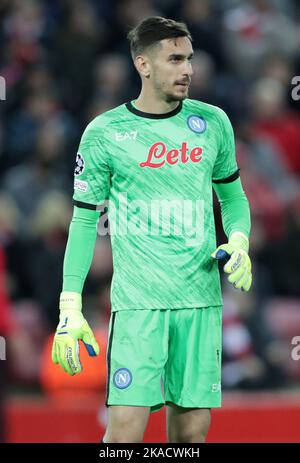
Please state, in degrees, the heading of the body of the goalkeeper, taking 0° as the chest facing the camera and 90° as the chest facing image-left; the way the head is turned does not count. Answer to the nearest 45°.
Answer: approximately 315°
